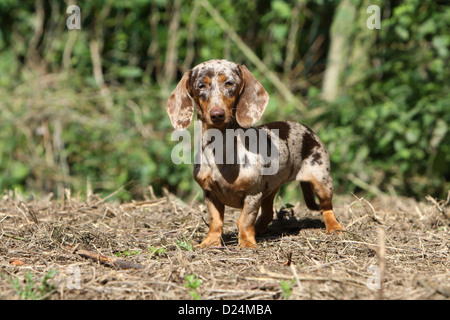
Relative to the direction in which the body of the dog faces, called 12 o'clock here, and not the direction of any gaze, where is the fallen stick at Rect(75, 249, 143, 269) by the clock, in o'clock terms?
The fallen stick is roughly at 12 o'clock from the dog.

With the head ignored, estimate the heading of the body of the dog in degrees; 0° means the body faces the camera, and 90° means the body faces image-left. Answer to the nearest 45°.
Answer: approximately 45°
